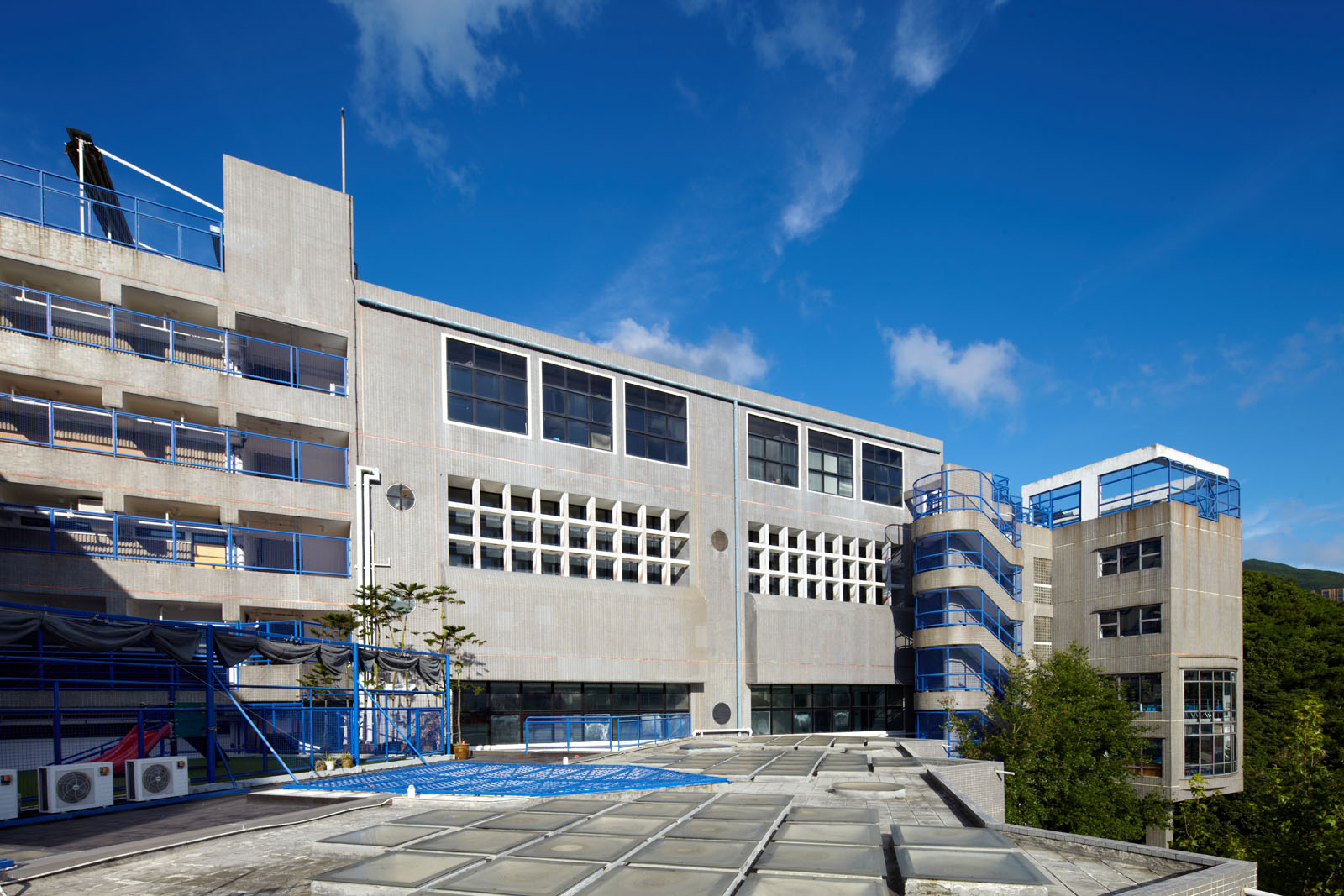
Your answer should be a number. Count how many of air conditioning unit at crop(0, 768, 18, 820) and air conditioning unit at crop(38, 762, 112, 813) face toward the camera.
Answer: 2

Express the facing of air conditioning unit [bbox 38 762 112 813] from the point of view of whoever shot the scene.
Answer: facing the viewer

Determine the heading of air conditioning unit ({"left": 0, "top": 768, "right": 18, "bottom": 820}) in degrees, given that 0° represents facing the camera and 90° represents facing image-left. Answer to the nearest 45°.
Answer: approximately 0°
